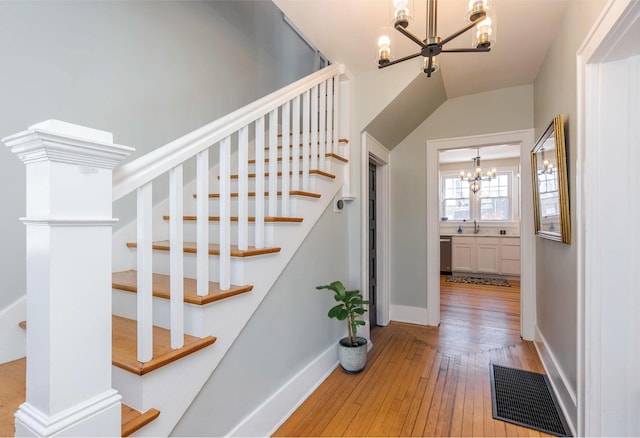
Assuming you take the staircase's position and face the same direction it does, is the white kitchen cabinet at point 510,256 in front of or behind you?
behind

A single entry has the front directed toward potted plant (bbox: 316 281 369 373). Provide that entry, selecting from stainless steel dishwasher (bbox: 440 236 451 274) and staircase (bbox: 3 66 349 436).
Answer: the stainless steel dishwasher

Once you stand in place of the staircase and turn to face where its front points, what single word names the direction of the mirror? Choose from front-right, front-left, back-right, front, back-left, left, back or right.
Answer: back-left

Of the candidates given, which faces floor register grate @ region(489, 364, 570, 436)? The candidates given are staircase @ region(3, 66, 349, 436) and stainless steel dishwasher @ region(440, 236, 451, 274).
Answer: the stainless steel dishwasher

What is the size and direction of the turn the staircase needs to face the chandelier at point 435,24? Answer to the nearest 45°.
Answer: approximately 90° to its left

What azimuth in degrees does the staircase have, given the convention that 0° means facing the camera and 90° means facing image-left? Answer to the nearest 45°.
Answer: approximately 45°

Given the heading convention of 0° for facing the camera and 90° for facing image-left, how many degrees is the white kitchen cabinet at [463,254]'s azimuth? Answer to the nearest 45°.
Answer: approximately 0°

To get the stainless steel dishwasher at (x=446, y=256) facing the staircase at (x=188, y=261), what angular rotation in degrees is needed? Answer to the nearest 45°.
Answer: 0° — it already faces it

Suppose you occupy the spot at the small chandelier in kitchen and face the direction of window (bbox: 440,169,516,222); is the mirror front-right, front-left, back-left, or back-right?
back-right
